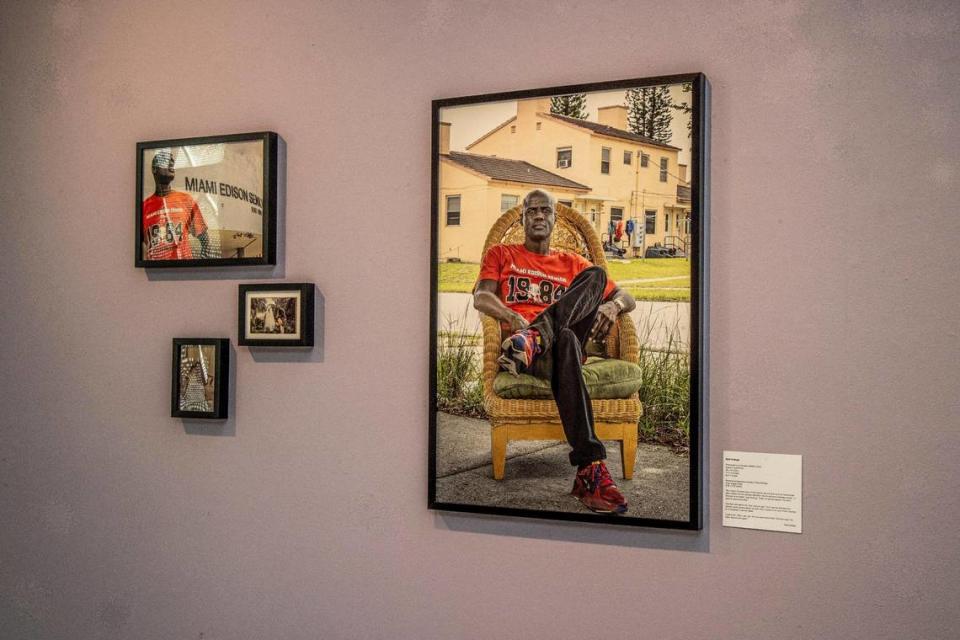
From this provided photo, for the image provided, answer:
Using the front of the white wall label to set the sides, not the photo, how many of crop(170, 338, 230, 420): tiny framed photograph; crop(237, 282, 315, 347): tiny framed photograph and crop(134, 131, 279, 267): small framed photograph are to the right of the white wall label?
3

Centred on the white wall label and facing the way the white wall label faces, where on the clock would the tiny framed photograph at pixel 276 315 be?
The tiny framed photograph is roughly at 3 o'clock from the white wall label.

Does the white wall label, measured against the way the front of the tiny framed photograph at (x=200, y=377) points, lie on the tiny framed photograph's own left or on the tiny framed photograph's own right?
on the tiny framed photograph's own left
